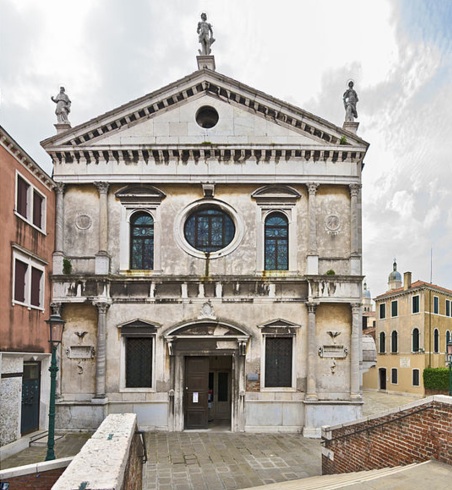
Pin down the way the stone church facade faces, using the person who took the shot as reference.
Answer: facing the viewer

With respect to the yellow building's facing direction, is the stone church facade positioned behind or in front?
in front

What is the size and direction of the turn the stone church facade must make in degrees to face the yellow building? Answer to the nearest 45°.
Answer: approximately 135° to its left

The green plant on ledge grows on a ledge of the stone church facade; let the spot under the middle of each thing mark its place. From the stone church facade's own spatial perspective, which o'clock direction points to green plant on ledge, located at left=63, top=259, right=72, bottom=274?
The green plant on ledge is roughly at 3 o'clock from the stone church facade.

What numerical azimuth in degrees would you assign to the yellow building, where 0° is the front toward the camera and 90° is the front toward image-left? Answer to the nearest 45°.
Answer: approximately 45°

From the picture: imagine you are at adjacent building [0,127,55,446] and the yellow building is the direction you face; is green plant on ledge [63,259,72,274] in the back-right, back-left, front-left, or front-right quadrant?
front-left

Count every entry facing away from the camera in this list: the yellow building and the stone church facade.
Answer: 0
